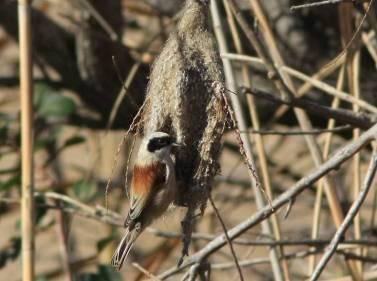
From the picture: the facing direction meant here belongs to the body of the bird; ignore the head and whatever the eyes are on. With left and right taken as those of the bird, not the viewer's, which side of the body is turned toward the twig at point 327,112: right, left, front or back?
front

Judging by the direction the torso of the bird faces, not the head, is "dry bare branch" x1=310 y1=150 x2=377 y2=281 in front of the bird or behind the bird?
in front

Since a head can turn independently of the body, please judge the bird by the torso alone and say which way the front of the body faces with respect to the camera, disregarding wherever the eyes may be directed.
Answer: to the viewer's right
